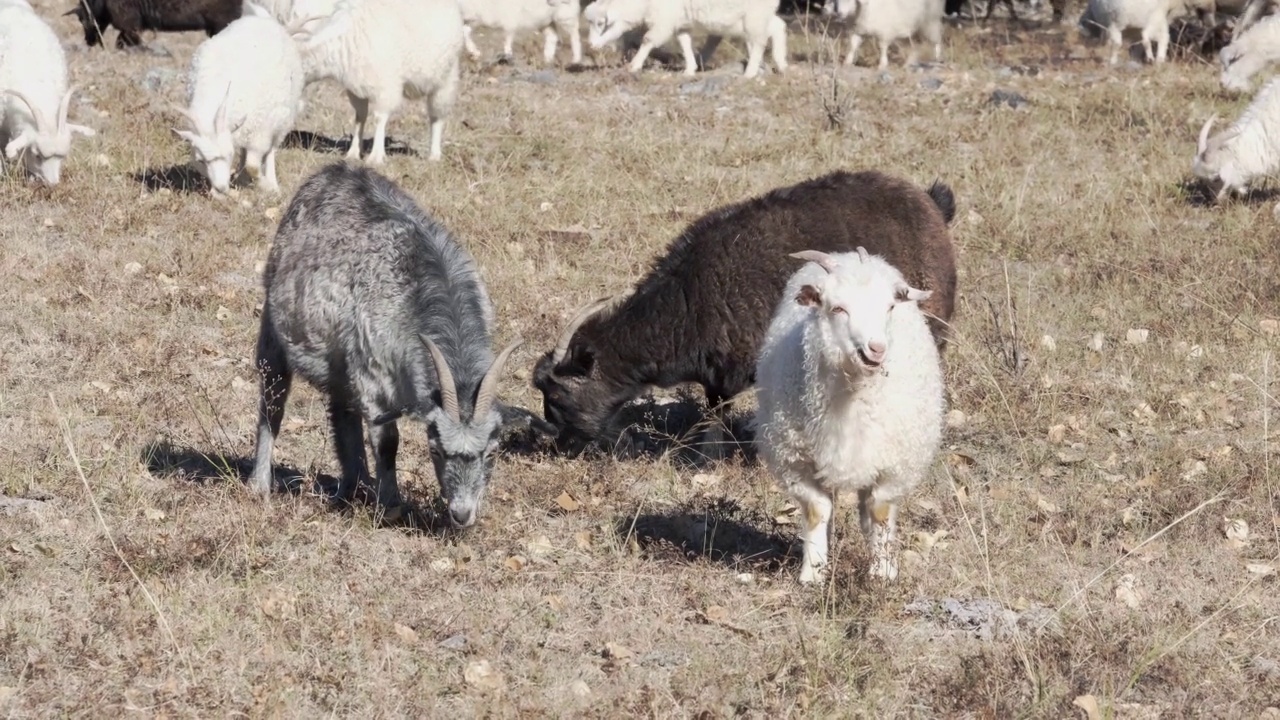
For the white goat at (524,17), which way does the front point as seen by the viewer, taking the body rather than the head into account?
to the viewer's left

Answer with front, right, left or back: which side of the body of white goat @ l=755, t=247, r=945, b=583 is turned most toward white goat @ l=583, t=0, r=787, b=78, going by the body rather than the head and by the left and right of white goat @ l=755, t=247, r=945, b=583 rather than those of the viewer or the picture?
back

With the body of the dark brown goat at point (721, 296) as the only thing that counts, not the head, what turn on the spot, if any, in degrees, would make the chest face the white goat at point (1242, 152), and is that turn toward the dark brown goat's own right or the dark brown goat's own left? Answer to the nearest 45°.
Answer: approximately 135° to the dark brown goat's own right

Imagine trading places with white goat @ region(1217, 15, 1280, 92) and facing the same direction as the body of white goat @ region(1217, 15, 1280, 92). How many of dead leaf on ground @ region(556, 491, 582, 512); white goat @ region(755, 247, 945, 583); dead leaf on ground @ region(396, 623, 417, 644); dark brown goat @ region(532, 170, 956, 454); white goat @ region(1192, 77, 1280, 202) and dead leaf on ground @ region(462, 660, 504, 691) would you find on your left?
6

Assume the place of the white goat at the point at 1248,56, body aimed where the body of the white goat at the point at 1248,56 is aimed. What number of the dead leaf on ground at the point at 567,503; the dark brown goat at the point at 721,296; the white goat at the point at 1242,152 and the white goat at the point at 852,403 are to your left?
4

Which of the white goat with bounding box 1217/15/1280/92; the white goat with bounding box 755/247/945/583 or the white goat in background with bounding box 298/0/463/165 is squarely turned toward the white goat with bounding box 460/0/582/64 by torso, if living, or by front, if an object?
the white goat with bounding box 1217/15/1280/92

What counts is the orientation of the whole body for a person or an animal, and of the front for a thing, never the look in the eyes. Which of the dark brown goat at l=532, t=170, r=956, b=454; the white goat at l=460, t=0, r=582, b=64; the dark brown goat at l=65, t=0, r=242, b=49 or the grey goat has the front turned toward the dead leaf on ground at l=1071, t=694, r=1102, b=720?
the grey goat

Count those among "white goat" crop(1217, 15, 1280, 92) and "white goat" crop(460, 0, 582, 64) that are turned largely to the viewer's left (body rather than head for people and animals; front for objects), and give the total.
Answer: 2

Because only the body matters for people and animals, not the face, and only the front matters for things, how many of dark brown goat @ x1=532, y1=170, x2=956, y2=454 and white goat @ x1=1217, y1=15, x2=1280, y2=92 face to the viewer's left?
2

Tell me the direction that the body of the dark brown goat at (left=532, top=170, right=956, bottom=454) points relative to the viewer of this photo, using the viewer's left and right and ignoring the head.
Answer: facing to the left of the viewer

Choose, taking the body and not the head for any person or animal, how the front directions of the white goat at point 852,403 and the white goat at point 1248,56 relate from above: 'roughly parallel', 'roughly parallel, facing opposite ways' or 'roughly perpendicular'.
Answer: roughly perpendicular

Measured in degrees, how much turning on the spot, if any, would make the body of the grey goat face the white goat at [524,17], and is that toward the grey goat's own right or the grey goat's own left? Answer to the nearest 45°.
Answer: approximately 135° to the grey goat's own left

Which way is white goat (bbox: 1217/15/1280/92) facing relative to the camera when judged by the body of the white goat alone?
to the viewer's left

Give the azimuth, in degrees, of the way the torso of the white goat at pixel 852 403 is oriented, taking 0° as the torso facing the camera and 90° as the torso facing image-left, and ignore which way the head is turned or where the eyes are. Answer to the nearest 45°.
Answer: approximately 0°
